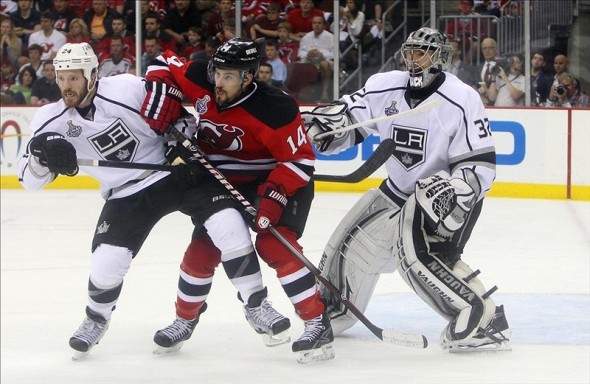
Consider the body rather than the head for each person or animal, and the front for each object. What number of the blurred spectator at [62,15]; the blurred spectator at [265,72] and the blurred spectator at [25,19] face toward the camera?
3

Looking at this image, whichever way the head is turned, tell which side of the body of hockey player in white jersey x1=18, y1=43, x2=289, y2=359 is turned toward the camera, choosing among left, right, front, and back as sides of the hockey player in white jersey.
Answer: front

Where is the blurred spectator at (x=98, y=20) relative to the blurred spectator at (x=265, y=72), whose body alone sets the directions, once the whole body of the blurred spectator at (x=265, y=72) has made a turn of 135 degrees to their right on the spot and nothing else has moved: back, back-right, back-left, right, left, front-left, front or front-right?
front

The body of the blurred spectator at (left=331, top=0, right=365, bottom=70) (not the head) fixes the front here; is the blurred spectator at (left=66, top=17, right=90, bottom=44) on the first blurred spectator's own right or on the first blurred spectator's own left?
on the first blurred spectator's own right

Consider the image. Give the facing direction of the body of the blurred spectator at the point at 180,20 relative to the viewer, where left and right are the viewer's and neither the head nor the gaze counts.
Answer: facing the viewer

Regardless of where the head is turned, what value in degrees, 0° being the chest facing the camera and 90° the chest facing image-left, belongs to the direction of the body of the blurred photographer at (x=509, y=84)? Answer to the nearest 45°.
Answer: approximately 45°

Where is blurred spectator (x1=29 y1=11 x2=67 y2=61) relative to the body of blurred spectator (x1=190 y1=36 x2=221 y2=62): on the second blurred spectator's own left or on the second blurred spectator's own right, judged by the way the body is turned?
on the second blurred spectator's own right

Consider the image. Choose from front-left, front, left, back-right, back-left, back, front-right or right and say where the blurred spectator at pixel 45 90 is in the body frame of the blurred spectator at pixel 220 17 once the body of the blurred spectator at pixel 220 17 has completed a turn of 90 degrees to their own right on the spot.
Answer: front

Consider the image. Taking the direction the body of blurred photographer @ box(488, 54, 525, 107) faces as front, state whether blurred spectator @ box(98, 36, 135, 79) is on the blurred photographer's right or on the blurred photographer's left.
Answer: on the blurred photographer's right

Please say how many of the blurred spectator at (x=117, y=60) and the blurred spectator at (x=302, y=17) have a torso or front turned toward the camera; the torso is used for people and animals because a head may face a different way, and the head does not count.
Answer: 2
